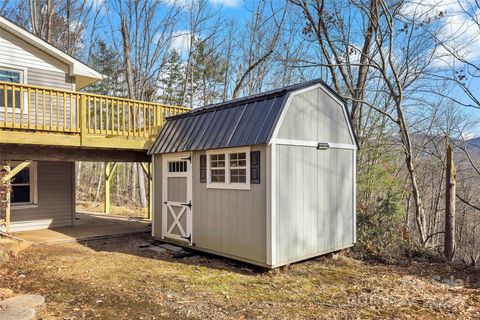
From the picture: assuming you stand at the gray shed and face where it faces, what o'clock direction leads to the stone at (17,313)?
The stone is roughly at 12 o'clock from the gray shed.

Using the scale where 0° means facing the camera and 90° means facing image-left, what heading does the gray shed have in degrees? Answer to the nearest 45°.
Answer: approximately 45°

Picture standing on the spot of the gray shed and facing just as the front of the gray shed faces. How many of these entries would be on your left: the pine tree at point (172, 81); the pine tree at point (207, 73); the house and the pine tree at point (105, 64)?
0

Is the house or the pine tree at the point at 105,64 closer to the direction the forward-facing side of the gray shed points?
the house

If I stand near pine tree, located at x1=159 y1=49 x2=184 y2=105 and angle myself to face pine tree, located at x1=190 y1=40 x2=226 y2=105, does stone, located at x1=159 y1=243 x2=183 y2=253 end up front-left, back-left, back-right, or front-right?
front-right

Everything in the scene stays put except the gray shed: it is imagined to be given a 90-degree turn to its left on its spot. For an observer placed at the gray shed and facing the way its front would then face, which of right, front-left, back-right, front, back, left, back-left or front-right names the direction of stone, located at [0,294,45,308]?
right

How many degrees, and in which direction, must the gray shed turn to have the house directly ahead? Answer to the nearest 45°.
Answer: approximately 90° to its right

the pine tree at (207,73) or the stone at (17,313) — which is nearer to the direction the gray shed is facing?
the stone

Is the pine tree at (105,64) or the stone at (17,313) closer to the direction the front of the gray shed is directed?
the stone

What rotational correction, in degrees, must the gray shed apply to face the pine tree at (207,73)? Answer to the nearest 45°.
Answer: approximately 135° to its right

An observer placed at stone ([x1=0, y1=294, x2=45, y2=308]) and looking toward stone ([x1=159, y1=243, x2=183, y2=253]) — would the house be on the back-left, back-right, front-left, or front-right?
front-left

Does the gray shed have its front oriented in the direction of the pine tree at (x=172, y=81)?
no
